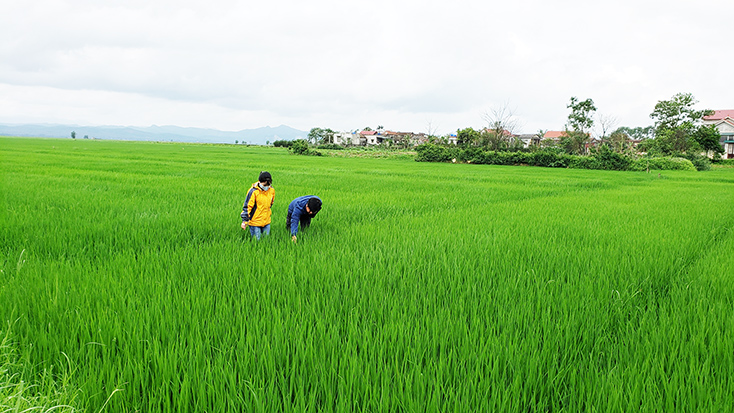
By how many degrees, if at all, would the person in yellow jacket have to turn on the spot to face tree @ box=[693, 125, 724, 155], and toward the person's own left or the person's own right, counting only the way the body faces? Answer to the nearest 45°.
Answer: approximately 90° to the person's own left

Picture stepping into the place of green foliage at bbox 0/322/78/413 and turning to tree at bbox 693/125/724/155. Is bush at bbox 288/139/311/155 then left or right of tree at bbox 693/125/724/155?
left

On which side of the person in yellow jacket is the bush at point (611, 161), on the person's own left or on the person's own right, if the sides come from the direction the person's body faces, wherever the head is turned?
on the person's own left

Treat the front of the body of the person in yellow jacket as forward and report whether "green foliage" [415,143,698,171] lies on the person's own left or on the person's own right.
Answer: on the person's own left

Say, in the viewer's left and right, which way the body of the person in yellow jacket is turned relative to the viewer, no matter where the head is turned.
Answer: facing the viewer and to the right of the viewer

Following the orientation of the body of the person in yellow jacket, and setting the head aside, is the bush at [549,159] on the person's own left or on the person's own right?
on the person's own left

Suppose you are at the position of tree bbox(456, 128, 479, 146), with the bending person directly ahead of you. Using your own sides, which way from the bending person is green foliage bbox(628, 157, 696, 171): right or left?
left

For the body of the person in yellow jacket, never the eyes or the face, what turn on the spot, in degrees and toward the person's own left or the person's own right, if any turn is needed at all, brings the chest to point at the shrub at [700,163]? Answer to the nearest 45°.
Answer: approximately 90° to the person's own left
